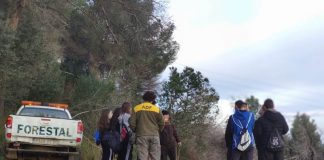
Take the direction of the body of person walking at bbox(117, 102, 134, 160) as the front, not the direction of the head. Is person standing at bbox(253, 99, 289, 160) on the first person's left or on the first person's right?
on the first person's right

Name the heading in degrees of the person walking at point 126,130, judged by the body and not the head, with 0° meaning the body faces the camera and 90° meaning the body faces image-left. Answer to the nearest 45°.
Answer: approximately 225°

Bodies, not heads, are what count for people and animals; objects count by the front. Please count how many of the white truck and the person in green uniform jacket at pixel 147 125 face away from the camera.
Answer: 2

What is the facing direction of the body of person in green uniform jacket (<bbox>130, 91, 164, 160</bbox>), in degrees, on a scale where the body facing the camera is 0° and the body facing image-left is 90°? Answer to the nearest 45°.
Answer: approximately 180°

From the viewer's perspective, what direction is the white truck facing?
away from the camera

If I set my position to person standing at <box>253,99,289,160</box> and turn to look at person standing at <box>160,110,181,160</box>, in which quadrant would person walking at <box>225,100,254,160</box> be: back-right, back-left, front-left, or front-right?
front-left
